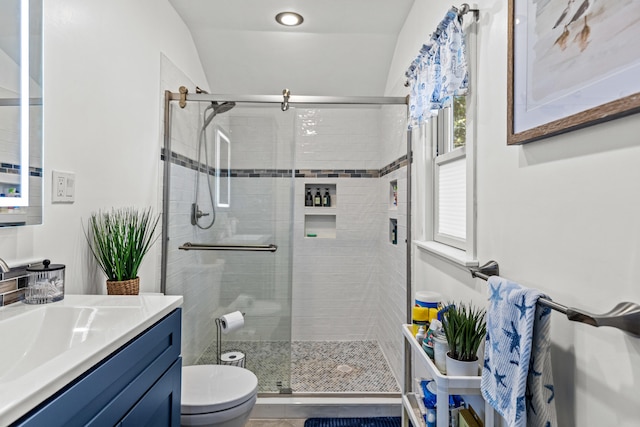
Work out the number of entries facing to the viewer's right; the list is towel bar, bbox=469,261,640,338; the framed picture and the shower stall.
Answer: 0

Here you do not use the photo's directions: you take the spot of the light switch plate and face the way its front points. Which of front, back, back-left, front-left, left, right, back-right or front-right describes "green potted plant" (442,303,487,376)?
front

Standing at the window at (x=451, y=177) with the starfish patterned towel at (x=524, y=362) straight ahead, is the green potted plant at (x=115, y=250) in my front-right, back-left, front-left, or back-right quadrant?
front-right

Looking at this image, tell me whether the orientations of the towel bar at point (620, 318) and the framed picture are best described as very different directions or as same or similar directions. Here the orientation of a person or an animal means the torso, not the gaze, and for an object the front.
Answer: same or similar directions

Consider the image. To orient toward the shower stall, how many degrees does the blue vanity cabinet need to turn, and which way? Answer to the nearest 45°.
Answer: approximately 90° to its left

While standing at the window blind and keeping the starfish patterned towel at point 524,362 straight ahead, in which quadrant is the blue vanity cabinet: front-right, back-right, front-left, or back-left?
front-right

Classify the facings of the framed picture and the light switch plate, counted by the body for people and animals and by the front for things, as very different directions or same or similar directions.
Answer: very different directions

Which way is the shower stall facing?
toward the camera

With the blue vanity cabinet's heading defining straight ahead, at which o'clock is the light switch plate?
The light switch plate is roughly at 7 o'clock from the blue vanity cabinet.

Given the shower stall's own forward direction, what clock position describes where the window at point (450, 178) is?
The window is roughly at 10 o'clock from the shower stall.

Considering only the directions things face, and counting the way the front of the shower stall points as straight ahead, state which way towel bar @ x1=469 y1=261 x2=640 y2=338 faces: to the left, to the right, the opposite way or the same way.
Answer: to the right

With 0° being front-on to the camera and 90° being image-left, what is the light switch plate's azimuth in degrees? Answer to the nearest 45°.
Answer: approximately 315°
